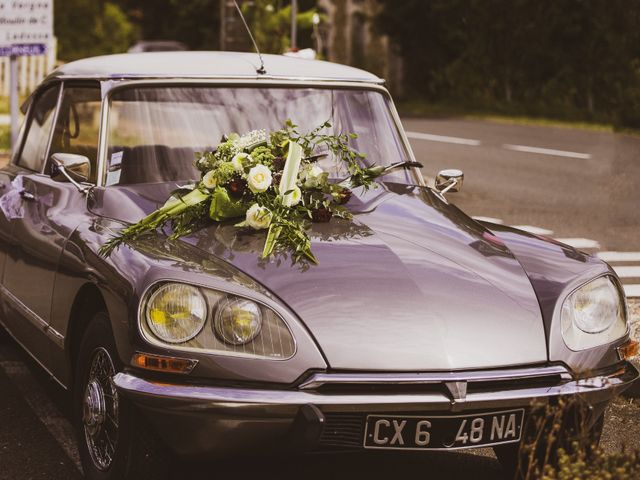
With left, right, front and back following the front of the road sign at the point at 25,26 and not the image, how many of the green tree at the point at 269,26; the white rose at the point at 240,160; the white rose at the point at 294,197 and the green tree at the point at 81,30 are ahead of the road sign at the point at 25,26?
2

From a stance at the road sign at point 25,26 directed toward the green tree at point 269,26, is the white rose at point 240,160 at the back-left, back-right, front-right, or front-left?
back-right

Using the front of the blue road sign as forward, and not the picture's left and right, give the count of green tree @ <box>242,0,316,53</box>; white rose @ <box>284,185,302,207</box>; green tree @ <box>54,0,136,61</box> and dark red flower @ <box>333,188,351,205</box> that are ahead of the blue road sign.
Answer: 2

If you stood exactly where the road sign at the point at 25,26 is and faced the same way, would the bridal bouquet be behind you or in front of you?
in front

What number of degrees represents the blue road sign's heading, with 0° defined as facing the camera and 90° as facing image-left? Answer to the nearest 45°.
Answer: approximately 0°

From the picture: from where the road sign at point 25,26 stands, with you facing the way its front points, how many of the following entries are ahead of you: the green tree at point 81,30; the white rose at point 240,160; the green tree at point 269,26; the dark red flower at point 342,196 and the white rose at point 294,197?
3

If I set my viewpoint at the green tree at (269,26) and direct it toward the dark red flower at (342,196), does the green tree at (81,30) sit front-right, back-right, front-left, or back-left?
back-right
